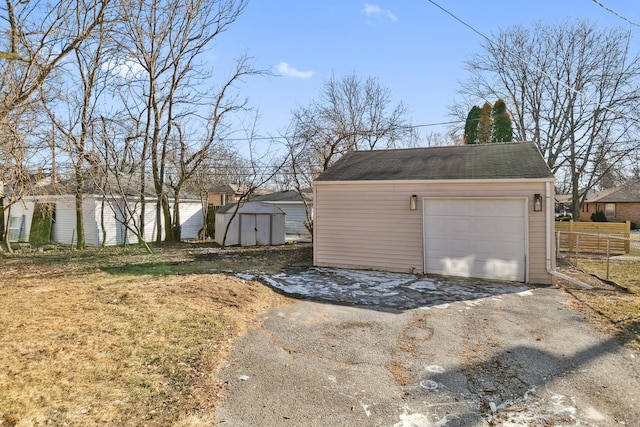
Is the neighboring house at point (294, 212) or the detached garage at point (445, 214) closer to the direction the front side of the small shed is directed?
the detached garage

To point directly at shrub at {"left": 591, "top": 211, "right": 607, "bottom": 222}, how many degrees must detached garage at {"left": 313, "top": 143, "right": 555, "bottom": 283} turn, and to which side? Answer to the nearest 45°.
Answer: approximately 135° to its left

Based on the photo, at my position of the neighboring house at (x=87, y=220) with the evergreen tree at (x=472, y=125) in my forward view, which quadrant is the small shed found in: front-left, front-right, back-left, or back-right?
front-right

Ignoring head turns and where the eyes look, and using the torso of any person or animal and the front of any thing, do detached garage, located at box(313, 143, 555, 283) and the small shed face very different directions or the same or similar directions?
same or similar directions

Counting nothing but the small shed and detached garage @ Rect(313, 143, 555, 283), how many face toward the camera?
2

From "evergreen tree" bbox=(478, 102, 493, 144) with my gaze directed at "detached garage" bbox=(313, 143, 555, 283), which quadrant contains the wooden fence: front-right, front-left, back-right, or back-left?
front-left

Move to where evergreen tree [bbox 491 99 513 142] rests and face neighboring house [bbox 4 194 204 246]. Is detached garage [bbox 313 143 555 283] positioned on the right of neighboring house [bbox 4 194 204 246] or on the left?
left

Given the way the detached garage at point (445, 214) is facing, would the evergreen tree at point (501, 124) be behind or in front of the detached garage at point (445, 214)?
behind

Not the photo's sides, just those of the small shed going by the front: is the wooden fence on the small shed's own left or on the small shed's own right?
on the small shed's own left

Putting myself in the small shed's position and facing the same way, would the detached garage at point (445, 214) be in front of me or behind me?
in front

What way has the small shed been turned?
toward the camera

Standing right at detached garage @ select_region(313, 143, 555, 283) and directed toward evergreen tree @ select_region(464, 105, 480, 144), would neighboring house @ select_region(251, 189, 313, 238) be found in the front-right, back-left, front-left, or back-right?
front-left

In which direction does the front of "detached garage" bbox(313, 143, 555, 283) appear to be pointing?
toward the camera

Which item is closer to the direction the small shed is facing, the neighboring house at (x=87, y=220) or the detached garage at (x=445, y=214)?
the detached garage

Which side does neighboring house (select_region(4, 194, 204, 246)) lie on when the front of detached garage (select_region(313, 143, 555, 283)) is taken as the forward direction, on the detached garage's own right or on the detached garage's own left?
on the detached garage's own right

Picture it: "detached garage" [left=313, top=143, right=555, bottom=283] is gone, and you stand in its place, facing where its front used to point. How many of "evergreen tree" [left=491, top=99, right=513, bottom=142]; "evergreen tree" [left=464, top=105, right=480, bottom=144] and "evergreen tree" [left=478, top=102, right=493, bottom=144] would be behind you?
3
